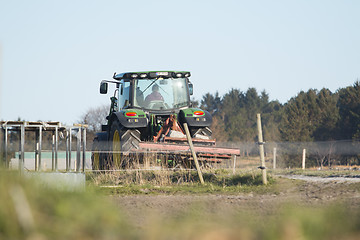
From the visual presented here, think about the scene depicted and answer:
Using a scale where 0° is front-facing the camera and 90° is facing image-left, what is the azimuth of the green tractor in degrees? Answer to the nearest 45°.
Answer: approximately 135°
